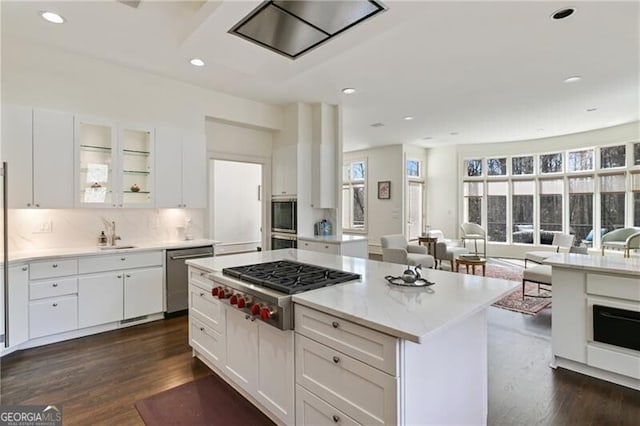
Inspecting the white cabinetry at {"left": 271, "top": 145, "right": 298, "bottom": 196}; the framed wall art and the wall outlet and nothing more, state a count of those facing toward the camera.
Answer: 3

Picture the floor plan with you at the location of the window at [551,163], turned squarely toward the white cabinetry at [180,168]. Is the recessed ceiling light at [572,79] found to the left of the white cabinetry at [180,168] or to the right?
left

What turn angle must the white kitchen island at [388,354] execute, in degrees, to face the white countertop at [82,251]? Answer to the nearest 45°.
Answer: approximately 90° to its right

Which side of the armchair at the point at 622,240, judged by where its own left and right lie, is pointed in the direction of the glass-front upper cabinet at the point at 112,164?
front

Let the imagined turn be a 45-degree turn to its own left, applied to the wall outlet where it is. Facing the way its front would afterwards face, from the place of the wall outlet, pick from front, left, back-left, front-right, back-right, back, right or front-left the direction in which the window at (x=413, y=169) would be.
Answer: front-left

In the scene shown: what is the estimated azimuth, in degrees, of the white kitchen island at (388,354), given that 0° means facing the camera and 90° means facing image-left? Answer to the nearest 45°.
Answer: approximately 45°

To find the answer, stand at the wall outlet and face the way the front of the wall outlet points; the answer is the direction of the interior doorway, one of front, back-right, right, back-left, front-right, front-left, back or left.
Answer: back-left

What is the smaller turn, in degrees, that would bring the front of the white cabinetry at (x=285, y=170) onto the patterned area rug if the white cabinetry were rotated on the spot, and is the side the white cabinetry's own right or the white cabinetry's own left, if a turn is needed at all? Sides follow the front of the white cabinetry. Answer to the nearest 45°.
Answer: approximately 90° to the white cabinetry's own left

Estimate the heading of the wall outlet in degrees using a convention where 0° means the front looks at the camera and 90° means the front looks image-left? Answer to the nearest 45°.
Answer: approximately 0°

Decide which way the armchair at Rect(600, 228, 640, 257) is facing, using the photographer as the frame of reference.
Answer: facing the viewer and to the left of the viewer

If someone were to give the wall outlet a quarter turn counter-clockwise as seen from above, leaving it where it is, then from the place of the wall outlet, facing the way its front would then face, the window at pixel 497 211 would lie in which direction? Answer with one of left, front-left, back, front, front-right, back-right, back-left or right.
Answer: front

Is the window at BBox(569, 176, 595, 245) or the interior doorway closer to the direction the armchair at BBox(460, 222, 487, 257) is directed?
the interior doorway

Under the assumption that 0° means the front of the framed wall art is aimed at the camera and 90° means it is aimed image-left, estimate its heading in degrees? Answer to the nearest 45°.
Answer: approximately 0°

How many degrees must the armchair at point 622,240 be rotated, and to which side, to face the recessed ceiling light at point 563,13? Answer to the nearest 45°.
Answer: approximately 45° to its left

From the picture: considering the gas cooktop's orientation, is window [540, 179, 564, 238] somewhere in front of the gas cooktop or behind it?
behind

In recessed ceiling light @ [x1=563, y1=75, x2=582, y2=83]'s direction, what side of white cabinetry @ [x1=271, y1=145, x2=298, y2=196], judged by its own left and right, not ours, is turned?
left
